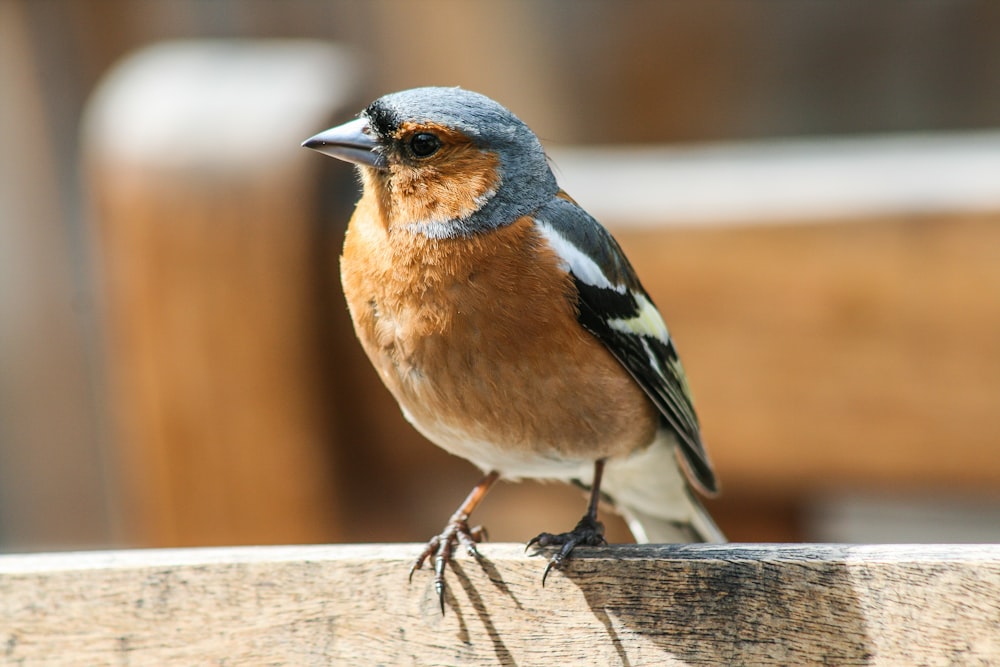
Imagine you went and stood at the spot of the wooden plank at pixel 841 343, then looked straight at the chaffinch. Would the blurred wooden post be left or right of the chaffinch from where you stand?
right

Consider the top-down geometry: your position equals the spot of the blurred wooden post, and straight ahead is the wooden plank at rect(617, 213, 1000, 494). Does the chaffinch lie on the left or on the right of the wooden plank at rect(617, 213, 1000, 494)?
right

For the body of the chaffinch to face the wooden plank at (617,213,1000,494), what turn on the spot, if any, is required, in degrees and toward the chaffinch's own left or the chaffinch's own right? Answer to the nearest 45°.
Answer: approximately 180°

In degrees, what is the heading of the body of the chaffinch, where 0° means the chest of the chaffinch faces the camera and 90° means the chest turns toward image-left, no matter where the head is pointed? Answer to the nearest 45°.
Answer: approximately 45°

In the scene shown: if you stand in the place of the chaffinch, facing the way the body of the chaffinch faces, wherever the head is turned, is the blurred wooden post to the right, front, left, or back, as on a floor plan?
right
